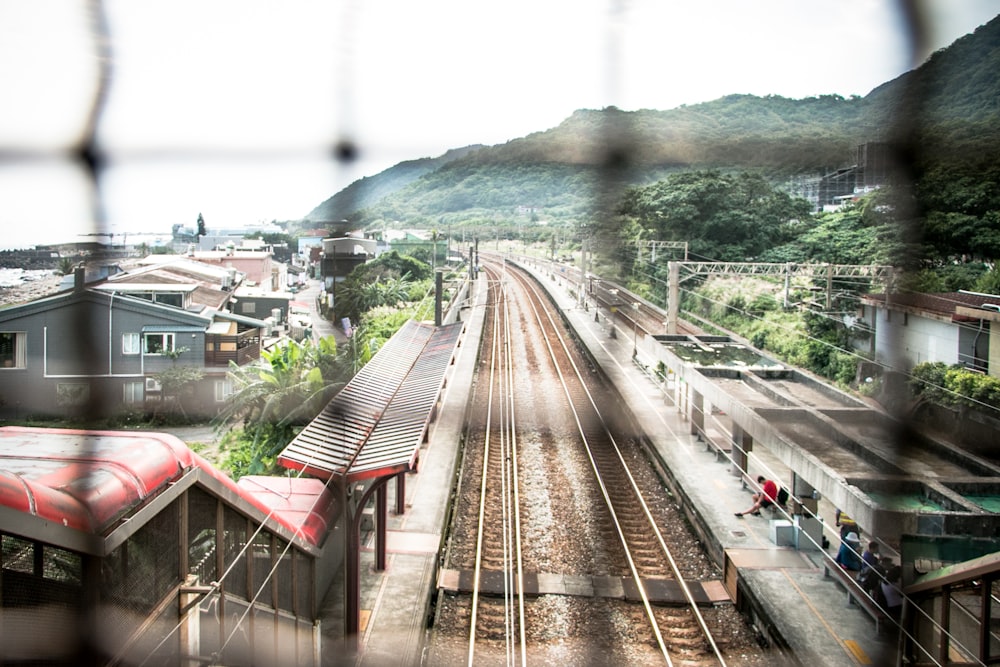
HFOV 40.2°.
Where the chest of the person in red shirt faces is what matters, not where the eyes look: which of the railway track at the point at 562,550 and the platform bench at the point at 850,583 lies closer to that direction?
the railway track

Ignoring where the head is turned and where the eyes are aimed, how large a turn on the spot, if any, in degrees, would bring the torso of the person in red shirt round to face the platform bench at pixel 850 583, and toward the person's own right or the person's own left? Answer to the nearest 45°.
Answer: approximately 90° to the person's own left

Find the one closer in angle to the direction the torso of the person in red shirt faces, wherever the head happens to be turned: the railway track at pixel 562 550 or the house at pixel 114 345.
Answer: the railway track

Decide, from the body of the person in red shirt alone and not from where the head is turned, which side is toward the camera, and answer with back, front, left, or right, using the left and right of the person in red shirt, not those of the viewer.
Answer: left
